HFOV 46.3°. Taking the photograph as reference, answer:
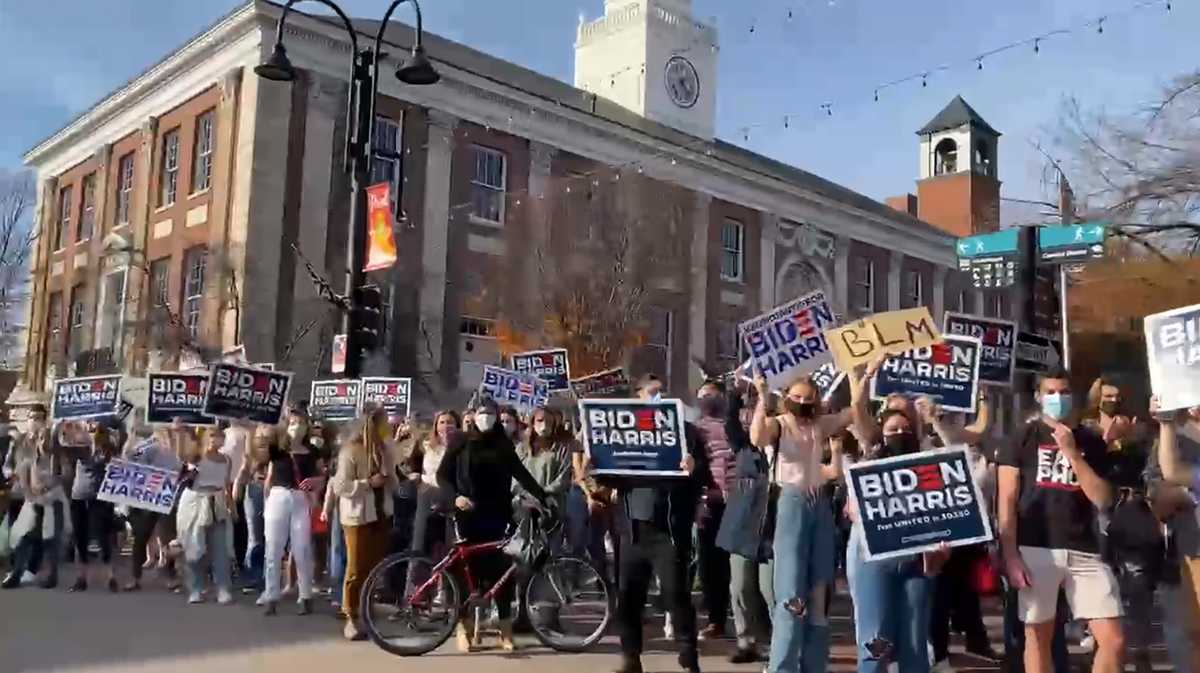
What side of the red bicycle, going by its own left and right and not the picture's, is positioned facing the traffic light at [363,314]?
left

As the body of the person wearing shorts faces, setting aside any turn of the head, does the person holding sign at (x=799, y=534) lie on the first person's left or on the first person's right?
on the first person's right

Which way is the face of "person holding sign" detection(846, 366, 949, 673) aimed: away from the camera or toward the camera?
toward the camera

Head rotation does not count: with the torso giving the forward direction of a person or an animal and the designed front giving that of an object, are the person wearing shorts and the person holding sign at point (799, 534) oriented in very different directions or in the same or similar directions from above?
same or similar directions

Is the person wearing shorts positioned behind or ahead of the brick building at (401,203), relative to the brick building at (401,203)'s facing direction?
ahead

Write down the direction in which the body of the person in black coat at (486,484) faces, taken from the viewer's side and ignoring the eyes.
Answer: toward the camera

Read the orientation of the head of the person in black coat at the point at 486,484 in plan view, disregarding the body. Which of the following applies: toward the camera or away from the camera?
toward the camera

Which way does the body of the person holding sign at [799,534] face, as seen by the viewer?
toward the camera

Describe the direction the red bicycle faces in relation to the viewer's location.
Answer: facing to the right of the viewer

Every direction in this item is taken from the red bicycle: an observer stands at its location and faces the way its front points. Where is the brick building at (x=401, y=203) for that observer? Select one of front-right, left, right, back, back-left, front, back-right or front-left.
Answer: left

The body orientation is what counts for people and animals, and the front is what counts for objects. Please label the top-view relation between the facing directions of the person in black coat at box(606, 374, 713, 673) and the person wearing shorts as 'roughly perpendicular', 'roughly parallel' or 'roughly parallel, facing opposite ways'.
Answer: roughly parallel

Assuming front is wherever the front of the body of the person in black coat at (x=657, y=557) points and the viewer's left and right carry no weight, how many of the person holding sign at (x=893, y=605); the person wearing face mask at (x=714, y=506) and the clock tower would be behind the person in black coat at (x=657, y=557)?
2

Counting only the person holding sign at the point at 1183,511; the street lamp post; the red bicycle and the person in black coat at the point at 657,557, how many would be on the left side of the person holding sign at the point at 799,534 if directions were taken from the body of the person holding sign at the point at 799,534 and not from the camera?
1

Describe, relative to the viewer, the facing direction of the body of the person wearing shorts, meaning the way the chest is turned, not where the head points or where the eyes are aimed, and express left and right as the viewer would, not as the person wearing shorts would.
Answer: facing the viewer

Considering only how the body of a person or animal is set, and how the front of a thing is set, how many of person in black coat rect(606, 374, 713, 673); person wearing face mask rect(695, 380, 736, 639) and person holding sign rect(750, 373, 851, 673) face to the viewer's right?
0

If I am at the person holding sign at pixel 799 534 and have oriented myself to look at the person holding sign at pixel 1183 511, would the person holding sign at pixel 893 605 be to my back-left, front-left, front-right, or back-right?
front-right

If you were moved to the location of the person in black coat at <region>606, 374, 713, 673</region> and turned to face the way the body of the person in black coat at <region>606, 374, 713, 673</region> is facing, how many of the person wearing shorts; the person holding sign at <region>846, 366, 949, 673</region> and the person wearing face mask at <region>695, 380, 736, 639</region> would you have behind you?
1
